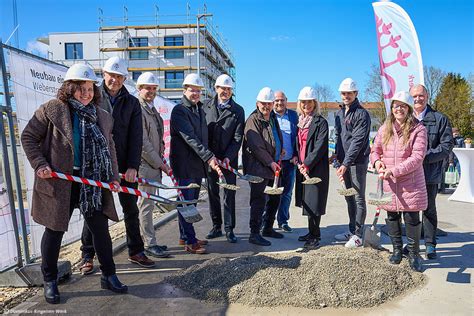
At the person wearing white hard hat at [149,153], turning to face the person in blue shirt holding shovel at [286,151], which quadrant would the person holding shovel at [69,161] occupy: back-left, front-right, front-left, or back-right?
back-right

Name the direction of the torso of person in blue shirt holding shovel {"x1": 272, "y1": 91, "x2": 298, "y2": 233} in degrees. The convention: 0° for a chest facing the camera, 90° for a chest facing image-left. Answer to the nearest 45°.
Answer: approximately 0°

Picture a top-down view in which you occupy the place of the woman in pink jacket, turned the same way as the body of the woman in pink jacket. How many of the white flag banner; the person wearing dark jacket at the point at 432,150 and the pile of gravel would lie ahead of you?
1

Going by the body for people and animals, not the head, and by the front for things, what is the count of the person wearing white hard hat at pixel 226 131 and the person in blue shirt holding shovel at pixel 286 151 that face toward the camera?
2

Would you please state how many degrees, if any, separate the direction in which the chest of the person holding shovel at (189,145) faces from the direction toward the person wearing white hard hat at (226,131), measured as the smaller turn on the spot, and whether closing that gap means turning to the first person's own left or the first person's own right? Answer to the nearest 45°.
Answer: approximately 90° to the first person's own left
